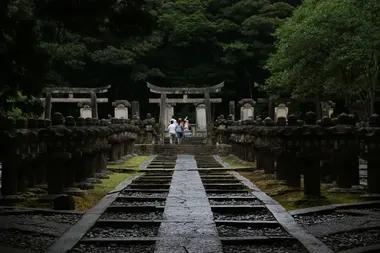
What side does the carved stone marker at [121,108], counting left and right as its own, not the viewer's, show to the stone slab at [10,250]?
front

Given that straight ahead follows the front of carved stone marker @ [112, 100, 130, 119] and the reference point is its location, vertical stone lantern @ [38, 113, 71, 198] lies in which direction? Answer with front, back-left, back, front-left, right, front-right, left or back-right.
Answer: front

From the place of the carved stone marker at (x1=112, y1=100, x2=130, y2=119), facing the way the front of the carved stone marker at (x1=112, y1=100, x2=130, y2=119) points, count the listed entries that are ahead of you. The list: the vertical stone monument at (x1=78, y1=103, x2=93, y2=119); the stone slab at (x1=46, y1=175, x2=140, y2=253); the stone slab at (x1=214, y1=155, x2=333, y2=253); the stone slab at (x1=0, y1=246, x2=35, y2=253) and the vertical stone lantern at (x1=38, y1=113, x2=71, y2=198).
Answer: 4

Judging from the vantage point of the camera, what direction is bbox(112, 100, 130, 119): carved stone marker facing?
facing the viewer

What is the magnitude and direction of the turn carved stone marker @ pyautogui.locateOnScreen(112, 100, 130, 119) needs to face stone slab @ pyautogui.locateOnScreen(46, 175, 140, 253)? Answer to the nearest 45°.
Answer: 0° — it already faces it

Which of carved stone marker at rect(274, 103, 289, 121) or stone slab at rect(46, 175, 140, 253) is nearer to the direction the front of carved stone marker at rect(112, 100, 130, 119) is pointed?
the stone slab

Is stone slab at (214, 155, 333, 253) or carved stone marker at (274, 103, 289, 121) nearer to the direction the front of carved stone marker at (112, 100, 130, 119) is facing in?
the stone slab

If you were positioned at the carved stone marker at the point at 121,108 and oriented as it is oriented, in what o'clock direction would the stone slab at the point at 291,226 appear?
The stone slab is roughly at 12 o'clock from the carved stone marker.

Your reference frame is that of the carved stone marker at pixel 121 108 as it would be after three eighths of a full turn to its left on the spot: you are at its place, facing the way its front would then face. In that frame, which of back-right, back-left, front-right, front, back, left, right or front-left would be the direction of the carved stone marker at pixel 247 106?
front-right

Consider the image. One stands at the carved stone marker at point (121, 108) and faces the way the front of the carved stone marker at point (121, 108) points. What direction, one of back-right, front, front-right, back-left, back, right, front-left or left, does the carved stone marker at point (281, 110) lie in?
left

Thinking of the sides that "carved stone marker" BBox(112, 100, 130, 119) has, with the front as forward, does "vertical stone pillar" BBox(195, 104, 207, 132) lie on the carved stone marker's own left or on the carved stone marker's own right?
on the carved stone marker's own left

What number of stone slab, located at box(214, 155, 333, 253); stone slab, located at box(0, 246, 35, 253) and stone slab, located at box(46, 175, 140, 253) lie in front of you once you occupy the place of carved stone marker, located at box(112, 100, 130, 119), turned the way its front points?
3
